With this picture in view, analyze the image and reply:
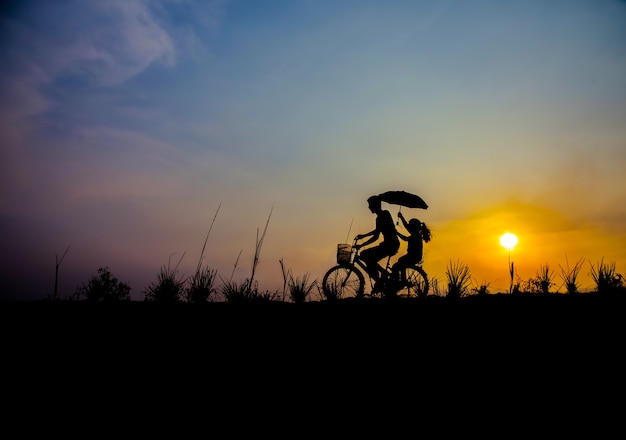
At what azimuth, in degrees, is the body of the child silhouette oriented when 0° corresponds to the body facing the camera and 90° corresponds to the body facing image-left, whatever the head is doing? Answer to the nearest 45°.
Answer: approximately 90°

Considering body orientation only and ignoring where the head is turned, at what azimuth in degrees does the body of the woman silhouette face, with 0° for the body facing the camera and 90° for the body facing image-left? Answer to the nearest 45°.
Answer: approximately 90°

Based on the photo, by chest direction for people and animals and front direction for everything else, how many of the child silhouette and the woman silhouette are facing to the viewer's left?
2
